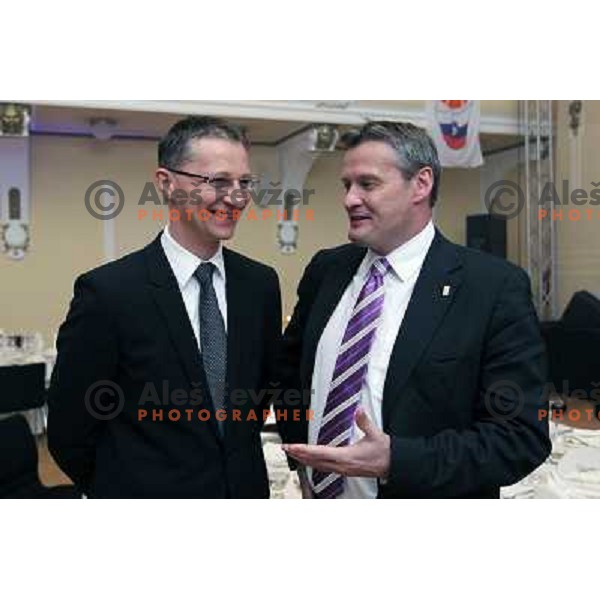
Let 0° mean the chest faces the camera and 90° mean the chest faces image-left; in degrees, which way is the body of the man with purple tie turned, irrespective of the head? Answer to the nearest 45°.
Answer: approximately 45°

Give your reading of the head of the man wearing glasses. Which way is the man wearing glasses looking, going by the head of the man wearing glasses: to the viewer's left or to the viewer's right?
to the viewer's right

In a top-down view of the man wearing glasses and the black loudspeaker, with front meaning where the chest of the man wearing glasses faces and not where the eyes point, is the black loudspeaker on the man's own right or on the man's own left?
on the man's own left

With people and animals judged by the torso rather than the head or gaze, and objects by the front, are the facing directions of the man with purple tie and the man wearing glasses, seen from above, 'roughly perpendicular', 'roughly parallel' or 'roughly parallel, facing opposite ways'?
roughly perpendicular

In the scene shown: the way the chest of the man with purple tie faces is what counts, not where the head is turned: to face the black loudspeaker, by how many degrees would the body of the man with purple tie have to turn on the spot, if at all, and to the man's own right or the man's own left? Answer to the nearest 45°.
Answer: approximately 135° to the man's own right

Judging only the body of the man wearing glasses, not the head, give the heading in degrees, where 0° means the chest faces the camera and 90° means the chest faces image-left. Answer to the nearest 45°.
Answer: approximately 315°

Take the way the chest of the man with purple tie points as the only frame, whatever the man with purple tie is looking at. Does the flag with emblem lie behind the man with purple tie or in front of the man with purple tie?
behind
